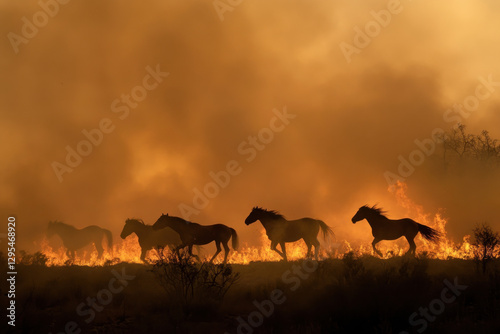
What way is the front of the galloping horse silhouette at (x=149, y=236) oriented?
to the viewer's left

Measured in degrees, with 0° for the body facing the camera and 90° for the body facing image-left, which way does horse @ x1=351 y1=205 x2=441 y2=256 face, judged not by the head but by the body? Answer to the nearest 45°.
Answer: approximately 90°

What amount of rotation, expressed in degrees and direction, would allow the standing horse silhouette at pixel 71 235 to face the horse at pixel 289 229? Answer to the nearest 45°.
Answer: approximately 135° to its left

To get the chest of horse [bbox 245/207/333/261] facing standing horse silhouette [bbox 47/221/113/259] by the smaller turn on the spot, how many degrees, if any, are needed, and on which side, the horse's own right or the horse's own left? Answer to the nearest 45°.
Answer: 0° — it already faces it

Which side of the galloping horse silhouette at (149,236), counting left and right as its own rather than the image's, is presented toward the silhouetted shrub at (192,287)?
left

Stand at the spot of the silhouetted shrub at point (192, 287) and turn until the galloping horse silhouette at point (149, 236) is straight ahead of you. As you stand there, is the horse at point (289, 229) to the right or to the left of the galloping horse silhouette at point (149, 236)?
right

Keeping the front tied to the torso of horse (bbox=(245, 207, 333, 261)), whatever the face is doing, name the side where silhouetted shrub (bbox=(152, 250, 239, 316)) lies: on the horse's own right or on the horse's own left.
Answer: on the horse's own left

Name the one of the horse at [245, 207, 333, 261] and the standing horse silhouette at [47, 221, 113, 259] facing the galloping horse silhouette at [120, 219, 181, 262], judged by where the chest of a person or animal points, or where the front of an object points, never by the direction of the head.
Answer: the horse

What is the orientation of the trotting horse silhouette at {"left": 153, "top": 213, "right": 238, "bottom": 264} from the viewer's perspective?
to the viewer's left

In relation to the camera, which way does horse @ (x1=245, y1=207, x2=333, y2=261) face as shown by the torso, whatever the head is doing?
to the viewer's left

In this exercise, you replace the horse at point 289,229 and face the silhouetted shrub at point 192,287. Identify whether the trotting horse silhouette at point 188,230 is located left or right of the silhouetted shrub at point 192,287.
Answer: right
